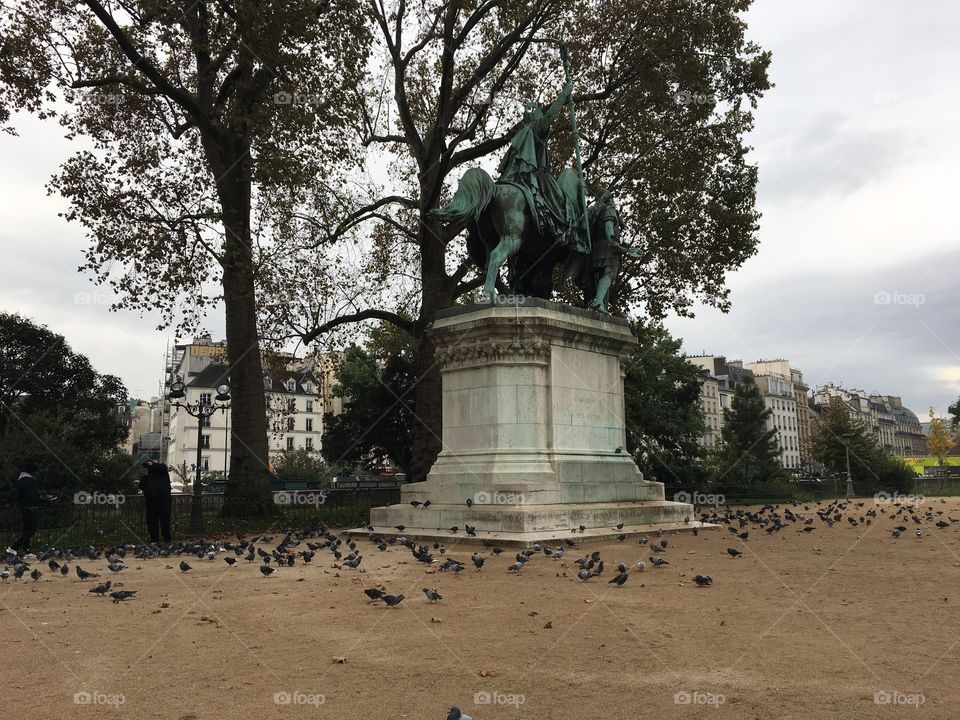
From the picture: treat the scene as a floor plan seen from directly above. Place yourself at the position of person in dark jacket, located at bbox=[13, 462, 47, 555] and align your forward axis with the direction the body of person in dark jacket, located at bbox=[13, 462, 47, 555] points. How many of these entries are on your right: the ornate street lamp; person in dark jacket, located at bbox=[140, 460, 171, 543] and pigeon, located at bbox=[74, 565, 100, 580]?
1

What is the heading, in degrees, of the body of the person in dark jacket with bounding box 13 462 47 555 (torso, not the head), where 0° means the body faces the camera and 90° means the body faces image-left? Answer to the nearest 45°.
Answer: approximately 270°

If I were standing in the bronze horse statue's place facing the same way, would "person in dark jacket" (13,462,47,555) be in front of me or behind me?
behind

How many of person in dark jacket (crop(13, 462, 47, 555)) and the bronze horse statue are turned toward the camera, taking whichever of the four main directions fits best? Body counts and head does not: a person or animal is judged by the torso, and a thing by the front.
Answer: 0

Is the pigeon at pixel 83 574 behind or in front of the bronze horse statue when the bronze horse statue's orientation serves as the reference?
behind

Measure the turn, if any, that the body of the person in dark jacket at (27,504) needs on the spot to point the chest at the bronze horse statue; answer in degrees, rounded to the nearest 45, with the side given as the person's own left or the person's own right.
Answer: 0° — they already face it

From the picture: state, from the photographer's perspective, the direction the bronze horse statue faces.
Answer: facing away from the viewer and to the right of the viewer

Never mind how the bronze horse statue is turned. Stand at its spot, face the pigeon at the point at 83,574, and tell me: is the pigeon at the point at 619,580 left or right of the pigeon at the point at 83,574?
left

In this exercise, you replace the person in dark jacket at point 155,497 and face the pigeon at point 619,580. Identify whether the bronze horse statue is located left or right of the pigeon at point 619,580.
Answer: left

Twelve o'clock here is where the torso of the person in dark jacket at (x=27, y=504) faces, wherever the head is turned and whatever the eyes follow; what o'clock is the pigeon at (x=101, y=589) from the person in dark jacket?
The pigeon is roughly at 3 o'clock from the person in dark jacket.
